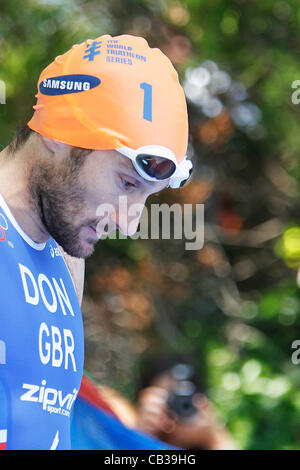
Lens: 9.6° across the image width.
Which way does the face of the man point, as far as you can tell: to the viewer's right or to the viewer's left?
to the viewer's right

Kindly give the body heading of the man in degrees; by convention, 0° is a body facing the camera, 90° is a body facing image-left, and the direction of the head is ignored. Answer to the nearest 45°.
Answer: approximately 315°
